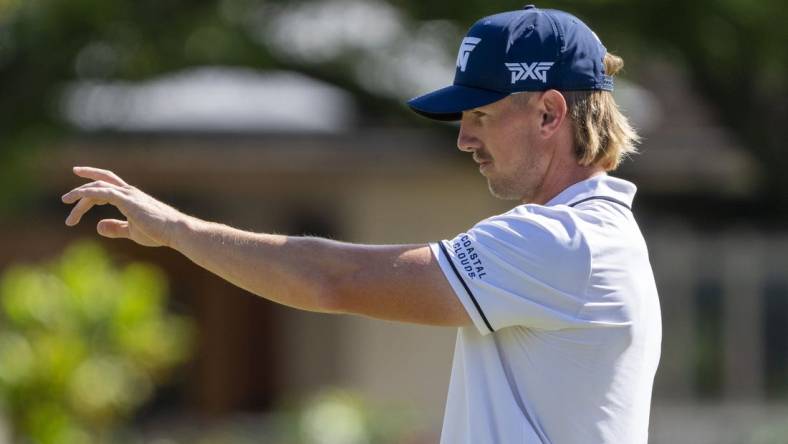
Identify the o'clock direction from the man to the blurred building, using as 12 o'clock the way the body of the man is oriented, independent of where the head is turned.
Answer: The blurred building is roughly at 3 o'clock from the man.

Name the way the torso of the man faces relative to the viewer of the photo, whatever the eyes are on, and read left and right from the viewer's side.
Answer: facing to the left of the viewer

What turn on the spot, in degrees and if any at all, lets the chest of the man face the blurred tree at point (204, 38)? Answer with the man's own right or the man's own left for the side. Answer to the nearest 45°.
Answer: approximately 90° to the man's own right

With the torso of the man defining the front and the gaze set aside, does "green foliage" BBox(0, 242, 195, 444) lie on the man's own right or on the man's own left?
on the man's own right

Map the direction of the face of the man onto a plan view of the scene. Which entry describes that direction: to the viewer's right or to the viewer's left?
to the viewer's left
